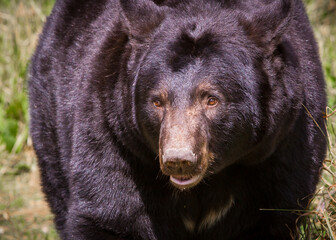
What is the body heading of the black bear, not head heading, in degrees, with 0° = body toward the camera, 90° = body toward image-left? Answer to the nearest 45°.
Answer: approximately 0°
